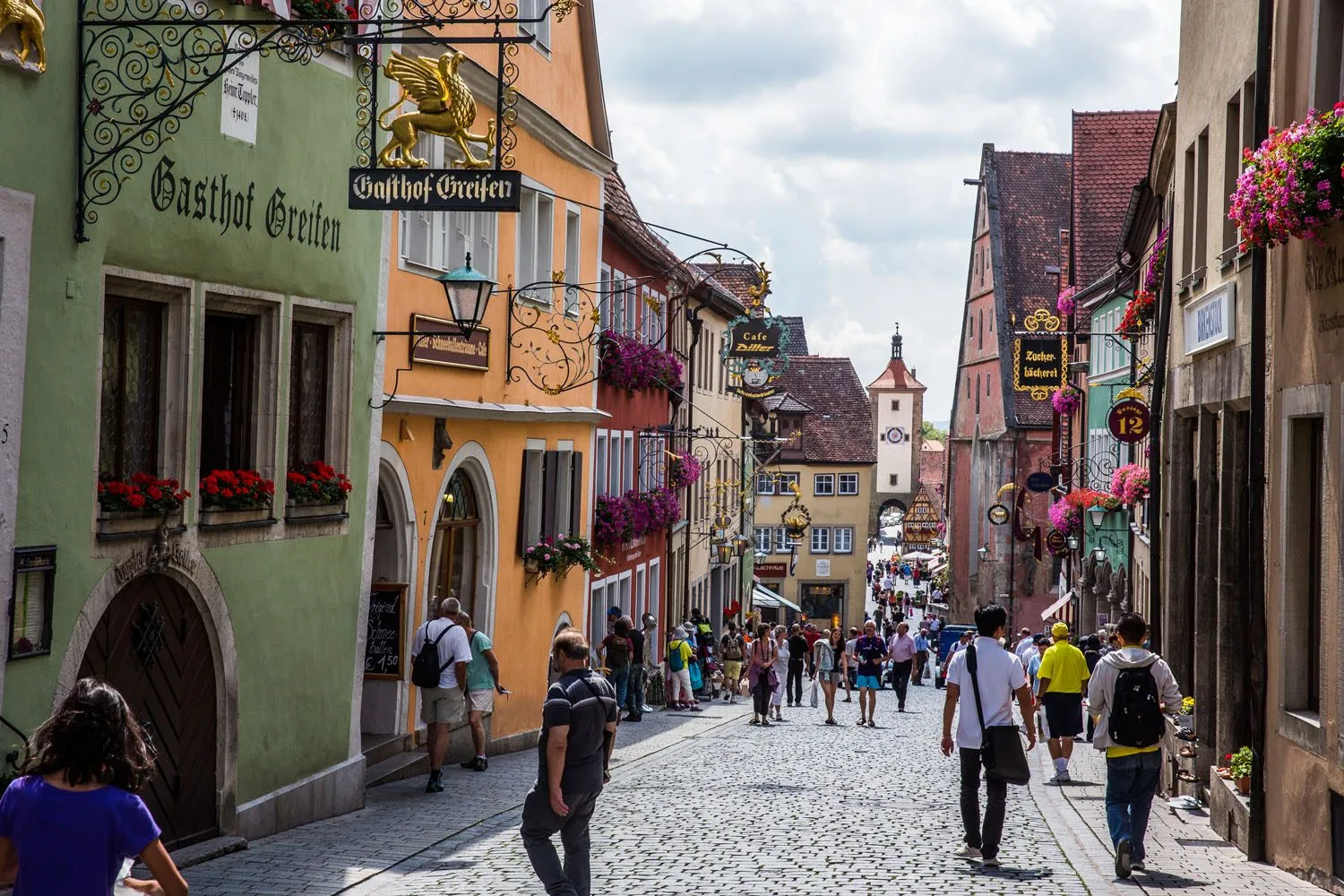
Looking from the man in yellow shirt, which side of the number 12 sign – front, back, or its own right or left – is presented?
front

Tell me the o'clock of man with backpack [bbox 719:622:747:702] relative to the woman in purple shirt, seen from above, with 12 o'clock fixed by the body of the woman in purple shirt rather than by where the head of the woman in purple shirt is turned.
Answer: The man with backpack is roughly at 1 o'clock from the woman in purple shirt.

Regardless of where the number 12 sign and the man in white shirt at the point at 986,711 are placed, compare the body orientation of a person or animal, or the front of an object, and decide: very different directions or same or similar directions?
very different directions

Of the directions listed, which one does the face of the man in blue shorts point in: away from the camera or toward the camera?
toward the camera

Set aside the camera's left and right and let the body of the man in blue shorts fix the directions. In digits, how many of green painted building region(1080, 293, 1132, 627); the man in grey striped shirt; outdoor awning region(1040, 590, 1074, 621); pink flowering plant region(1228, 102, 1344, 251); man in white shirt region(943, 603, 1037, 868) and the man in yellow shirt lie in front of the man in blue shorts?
4

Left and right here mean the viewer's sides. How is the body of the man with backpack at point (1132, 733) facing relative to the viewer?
facing away from the viewer

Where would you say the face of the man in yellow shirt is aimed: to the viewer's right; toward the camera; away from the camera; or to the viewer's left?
away from the camera

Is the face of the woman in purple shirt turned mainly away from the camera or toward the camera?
away from the camera

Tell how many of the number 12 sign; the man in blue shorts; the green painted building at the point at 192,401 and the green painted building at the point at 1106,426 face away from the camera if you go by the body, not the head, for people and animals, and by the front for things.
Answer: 0

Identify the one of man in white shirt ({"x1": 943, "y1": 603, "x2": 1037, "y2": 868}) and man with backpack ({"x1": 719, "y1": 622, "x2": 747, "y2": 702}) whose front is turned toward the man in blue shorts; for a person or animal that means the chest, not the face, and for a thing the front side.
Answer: the man in white shirt

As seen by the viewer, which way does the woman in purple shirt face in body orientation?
away from the camera

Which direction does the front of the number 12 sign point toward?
toward the camera

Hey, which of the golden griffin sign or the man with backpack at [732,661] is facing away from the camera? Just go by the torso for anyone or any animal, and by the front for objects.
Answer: the man with backpack

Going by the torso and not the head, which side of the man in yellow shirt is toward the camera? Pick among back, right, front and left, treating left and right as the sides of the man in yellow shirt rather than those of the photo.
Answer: back

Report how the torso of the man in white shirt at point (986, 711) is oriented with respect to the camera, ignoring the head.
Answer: away from the camera

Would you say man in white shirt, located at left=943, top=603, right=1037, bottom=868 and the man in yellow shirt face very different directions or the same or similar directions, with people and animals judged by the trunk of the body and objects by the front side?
same or similar directions

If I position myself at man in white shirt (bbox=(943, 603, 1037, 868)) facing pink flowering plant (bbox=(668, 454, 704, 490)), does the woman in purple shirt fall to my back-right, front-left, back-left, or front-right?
back-left
